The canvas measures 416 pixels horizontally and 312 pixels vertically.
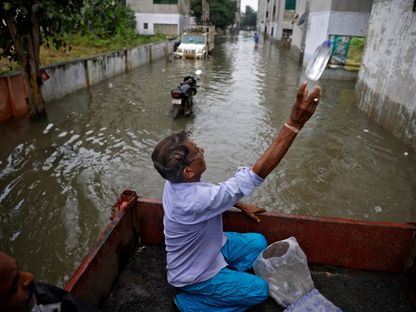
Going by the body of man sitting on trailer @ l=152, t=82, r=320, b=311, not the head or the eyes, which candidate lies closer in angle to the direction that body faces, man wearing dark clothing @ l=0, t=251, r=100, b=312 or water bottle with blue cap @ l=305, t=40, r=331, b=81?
the water bottle with blue cap

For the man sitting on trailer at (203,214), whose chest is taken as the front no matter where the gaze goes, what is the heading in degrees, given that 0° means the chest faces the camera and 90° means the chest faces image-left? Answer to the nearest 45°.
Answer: approximately 225°

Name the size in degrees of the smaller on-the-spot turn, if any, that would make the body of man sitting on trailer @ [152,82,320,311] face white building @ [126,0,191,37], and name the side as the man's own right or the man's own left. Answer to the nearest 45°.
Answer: approximately 45° to the man's own left

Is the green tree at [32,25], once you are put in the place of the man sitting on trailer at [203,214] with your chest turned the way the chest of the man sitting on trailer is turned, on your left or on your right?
on your left

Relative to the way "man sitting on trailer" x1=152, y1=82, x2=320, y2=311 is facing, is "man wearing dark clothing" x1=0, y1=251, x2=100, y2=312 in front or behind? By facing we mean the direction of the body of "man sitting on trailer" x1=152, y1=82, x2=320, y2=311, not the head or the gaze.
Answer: behind

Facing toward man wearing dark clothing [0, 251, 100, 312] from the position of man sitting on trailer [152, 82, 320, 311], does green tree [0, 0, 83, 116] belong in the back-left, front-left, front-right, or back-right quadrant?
back-right

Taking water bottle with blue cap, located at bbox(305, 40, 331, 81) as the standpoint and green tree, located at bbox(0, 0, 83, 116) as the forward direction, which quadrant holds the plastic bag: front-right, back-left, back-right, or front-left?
back-left

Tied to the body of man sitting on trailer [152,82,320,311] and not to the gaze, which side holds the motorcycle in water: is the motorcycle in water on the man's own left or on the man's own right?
on the man's own left

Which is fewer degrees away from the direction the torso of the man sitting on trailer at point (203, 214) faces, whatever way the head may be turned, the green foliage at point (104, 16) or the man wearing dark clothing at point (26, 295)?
the green foliage
